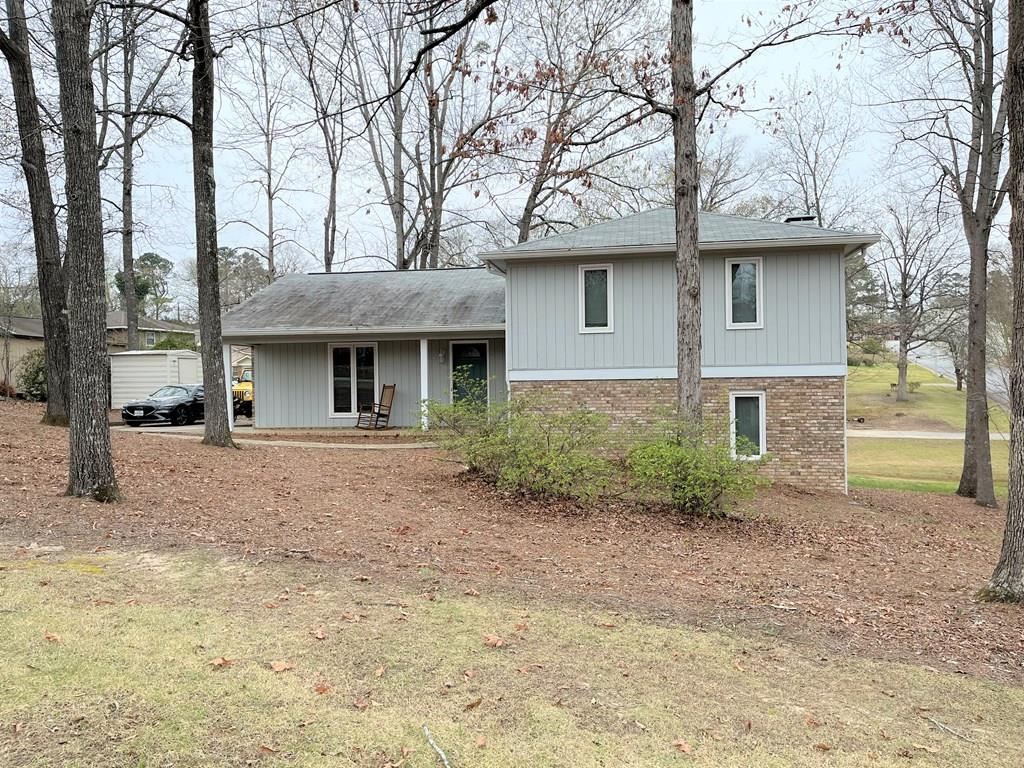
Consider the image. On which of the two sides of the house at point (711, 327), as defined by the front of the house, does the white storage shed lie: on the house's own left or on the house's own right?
on the house's own right

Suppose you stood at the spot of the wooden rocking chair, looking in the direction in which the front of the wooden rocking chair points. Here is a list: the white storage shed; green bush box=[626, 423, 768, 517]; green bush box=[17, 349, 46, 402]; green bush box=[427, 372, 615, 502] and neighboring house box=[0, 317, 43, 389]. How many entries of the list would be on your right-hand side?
3

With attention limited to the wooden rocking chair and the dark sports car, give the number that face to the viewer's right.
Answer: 0

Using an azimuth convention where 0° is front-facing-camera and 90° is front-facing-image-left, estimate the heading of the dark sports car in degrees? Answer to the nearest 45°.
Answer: approximately 45°

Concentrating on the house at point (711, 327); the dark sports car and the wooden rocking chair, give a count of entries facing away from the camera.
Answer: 0

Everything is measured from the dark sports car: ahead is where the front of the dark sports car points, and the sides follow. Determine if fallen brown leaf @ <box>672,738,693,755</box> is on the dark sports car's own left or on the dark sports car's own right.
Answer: on the dark sports car's own left

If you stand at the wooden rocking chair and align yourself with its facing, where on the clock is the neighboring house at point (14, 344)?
The neighboring house is roughly at 3 o'clock from the wooden rocking chair.

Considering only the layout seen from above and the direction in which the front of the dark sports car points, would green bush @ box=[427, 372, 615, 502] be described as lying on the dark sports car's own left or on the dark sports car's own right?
on the dark sports car's own left

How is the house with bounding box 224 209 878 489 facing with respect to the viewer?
toward the camera

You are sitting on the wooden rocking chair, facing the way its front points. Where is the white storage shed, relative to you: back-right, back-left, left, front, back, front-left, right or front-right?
right
